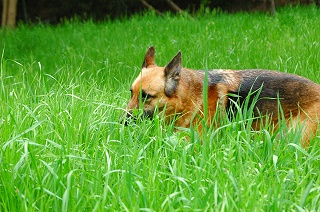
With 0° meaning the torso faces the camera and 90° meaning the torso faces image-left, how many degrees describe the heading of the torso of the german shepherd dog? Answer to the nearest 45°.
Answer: approximately 90°
